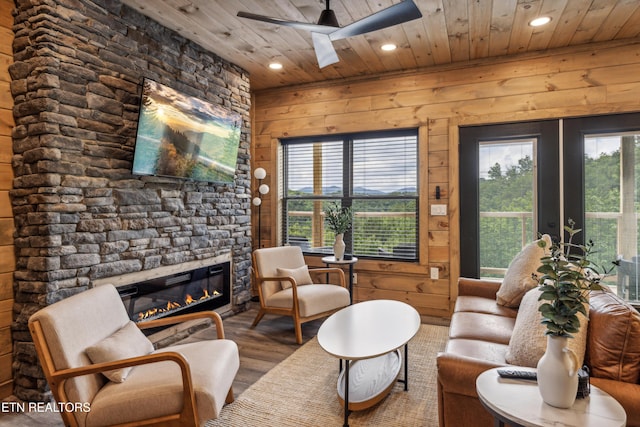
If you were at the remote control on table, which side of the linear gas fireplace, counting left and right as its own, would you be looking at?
front

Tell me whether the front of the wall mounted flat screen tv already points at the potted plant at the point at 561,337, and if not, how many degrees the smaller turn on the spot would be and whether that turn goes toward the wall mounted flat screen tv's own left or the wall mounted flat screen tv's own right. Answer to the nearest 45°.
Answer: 0° — it already faces it

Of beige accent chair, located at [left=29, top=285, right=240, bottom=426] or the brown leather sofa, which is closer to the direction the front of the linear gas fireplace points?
the brown leather sofa

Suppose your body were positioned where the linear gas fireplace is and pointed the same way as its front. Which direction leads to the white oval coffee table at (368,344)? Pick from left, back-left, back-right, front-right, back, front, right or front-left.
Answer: front

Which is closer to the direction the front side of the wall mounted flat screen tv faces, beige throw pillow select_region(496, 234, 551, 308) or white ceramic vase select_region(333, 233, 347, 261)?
the beige throw pillow

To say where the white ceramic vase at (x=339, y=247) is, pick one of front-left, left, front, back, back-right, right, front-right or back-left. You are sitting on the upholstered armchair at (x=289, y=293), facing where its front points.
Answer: left

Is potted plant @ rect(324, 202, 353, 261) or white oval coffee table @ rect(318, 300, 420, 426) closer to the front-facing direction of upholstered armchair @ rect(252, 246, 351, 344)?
the white oval coffee table

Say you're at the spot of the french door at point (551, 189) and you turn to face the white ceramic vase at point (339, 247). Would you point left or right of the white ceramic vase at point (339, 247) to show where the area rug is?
left

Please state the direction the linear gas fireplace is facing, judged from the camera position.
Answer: facing the viewer and to the right of the viewer

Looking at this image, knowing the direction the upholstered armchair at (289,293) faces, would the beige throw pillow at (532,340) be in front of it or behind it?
in front

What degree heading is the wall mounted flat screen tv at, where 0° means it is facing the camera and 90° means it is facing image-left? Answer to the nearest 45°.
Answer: approximately 315°

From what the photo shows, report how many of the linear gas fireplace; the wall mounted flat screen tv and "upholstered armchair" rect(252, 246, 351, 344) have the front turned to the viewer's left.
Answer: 0

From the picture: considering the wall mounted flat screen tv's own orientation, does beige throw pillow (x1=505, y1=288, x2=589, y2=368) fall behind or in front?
in front

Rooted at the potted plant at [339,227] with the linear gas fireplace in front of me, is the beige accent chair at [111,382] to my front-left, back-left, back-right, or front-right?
front-left

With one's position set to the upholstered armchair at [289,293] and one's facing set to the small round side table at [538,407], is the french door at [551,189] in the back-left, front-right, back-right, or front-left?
front-left

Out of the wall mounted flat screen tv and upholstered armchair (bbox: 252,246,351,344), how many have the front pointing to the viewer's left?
0

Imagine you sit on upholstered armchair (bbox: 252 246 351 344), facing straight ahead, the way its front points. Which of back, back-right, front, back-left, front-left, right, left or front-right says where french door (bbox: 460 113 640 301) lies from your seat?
front-left

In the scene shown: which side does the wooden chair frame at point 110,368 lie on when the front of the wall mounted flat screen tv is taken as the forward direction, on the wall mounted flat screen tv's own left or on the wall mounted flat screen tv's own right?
on the wall mounted flat screen tv's own right
